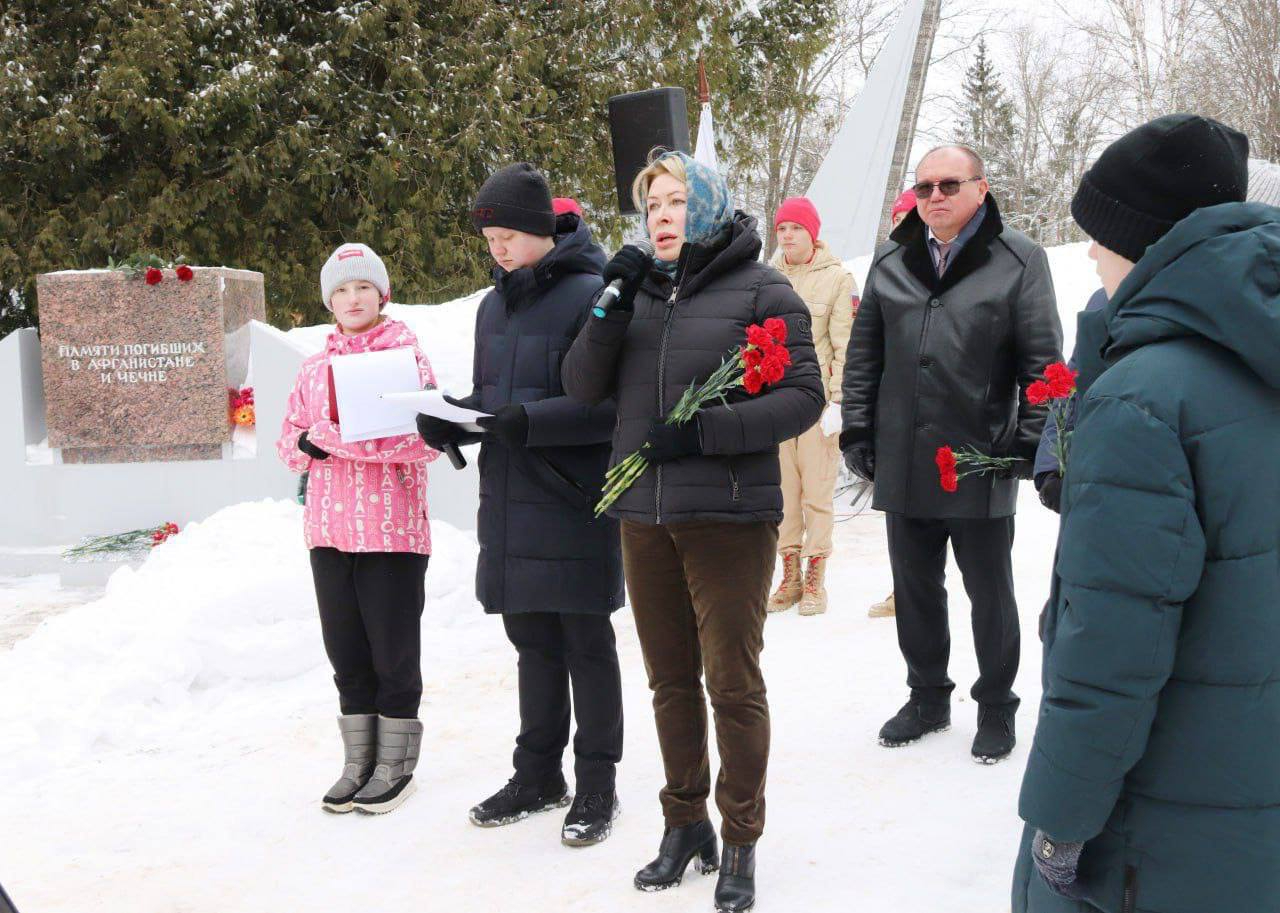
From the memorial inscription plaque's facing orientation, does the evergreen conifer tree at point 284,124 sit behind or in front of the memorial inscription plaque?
behind

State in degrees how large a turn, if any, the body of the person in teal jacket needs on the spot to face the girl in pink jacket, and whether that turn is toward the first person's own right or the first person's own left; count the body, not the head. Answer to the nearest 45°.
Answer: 0° — they already face them

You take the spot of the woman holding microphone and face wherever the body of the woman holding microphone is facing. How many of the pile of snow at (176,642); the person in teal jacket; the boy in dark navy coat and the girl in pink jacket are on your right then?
3

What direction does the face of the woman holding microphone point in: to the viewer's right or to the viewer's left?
to the viewer's left

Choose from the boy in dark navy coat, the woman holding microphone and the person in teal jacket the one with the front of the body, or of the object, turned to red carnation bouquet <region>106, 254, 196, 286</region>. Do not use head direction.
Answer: the person in teal jacket

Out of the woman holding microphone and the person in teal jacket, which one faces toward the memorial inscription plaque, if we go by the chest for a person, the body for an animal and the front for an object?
the person in teal jacket

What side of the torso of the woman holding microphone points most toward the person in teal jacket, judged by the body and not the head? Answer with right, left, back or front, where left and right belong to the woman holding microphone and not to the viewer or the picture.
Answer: left

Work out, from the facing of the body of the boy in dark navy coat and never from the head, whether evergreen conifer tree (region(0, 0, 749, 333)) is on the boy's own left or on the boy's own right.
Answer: on the boy's own right

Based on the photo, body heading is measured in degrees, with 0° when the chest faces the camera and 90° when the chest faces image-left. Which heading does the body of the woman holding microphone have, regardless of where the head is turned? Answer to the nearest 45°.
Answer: approximately 45°

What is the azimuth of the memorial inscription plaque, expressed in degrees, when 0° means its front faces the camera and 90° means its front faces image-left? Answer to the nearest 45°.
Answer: approximately 0°

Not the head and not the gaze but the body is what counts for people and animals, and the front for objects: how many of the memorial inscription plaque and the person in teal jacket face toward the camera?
1

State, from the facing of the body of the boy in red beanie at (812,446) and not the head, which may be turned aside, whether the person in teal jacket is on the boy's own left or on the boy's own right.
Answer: on the boy's own left
